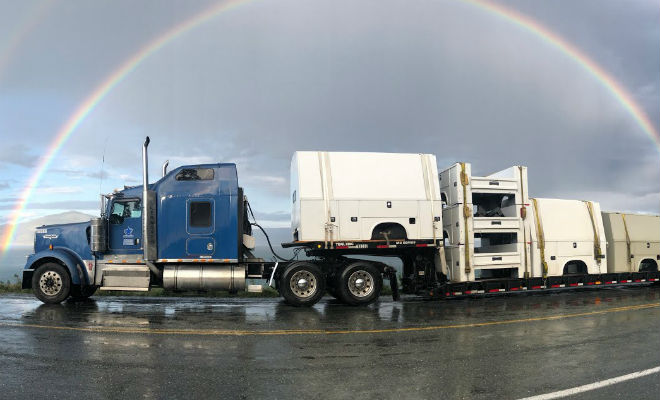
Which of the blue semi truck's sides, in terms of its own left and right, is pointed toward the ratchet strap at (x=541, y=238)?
back

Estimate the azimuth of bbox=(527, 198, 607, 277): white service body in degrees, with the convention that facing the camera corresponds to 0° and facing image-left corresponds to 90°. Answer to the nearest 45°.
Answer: approximately 90°

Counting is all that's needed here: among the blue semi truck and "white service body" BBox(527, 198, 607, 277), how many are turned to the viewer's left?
2

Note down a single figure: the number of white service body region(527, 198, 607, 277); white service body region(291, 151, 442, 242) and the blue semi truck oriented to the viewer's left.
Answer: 3

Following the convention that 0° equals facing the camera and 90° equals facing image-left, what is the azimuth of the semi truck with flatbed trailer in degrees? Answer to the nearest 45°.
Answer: approximately 90°

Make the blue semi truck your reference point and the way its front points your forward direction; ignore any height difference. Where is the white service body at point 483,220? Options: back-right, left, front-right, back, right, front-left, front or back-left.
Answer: back
